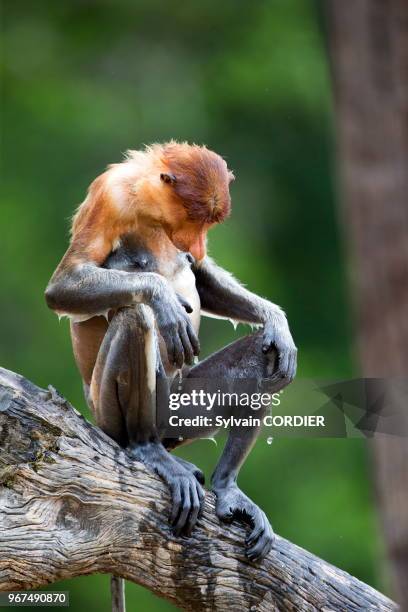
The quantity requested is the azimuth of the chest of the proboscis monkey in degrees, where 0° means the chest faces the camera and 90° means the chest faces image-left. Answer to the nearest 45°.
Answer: approximately 315°
